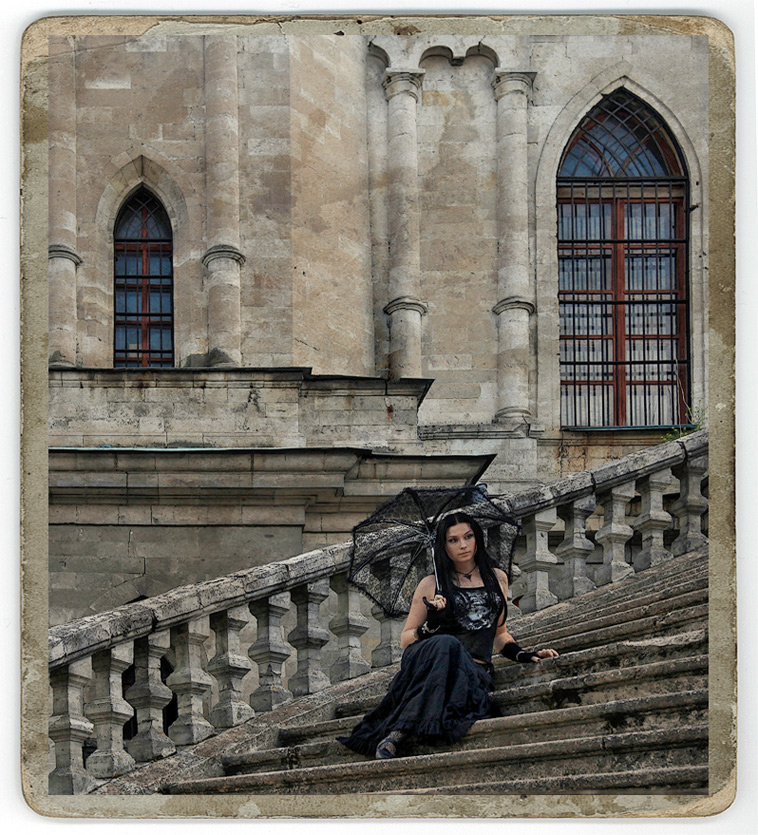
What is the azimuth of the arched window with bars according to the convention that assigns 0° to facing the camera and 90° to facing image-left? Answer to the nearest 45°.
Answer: approximately 0°

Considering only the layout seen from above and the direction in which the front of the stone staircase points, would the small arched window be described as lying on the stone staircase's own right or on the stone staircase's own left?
on the stone staircase's own right

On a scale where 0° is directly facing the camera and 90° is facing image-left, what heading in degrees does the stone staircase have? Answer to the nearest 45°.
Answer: approximately 45°

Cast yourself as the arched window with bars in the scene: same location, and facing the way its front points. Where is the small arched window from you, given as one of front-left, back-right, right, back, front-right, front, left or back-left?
right

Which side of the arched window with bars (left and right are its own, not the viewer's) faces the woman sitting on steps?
front

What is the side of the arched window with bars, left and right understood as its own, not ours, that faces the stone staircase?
front

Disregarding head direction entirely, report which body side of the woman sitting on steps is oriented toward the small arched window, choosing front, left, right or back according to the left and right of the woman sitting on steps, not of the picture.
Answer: back

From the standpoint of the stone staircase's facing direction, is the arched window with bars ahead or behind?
behind

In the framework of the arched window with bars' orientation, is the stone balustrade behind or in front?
in front
